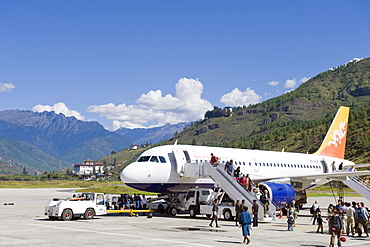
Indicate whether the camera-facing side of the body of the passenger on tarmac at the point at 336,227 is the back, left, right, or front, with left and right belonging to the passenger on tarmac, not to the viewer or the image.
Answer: front

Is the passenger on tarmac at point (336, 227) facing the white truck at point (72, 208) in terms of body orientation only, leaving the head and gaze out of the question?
no

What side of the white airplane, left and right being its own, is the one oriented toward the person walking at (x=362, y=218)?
left

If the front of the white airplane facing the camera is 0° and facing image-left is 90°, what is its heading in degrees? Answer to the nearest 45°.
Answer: approximately 45°

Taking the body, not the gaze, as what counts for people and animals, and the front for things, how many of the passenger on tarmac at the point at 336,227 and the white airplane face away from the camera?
0

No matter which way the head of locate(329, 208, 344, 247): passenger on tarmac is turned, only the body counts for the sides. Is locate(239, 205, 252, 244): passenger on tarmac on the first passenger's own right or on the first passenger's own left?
on the first passenger's own right

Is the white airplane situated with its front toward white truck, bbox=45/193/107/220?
yes

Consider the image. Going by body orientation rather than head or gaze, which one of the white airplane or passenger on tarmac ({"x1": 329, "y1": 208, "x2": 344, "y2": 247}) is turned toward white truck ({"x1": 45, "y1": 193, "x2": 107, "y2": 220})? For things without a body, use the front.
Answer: the white airplane

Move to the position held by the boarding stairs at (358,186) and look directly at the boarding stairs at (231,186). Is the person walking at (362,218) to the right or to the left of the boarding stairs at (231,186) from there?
left

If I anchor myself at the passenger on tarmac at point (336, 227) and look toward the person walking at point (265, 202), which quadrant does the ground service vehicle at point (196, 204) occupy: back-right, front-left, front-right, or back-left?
front-left

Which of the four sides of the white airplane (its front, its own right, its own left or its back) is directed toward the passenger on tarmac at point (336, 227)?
left

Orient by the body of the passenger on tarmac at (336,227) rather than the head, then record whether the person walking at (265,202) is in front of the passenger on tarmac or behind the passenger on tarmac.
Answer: behind

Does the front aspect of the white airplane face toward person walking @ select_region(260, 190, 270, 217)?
no
